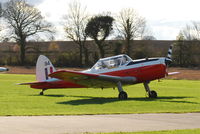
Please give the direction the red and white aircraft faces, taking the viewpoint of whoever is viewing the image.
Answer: facing the viewer and to the right of the viewer
